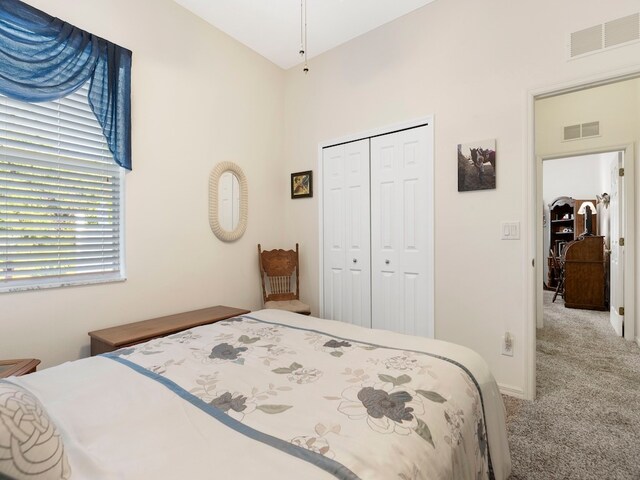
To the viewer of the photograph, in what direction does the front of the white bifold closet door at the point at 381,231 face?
facing the viewer and to the left of the viewer

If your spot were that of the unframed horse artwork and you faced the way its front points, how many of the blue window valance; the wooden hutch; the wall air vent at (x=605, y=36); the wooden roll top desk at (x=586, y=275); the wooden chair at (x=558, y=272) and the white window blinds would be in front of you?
2

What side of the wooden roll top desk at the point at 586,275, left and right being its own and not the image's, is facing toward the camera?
left

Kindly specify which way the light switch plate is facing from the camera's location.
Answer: facing the viewer

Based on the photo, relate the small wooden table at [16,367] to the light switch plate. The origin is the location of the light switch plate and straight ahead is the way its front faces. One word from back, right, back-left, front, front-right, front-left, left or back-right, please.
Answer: front-right

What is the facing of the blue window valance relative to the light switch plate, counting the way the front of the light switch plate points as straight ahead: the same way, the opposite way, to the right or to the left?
to the left

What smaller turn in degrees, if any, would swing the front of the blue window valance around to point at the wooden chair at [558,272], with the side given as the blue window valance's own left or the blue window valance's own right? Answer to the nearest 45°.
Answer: approximately 45° to the blue window valance's own left

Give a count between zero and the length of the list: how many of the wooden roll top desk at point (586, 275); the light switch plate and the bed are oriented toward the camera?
1

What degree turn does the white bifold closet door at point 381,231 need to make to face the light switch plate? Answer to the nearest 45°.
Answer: approximately 90° to its left

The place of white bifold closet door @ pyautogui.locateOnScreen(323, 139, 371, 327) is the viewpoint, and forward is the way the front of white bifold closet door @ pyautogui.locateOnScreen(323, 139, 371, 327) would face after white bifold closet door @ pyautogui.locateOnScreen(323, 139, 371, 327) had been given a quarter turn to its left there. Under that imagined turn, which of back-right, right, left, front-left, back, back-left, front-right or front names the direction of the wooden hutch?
left

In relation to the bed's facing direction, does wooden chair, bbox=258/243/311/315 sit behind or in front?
in front

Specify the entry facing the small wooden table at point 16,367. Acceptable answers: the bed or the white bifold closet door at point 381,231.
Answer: the white bifold closet door
